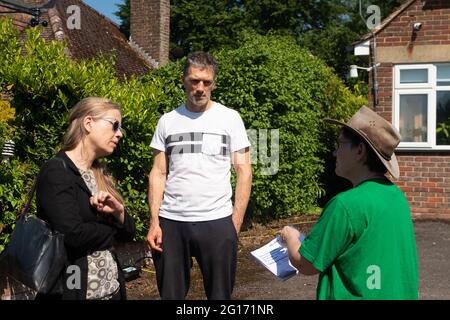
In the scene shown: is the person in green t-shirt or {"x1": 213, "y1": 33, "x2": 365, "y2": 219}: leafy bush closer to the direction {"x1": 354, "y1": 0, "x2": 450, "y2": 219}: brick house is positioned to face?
the person in green t-shirt

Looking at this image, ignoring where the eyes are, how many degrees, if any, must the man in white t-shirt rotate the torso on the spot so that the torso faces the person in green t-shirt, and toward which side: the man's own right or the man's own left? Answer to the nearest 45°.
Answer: approximately 45° to the man's own left

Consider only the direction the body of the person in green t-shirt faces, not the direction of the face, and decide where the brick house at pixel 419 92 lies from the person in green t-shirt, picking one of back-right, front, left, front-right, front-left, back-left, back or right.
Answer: front-right

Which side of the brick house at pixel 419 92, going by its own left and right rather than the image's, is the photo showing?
front

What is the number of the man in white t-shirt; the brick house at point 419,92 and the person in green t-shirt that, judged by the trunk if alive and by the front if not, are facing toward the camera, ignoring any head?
2

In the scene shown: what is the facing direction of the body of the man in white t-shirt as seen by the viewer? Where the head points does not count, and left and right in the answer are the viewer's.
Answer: facing the viewer

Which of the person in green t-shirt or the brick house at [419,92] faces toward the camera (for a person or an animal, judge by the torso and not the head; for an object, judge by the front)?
the brick house

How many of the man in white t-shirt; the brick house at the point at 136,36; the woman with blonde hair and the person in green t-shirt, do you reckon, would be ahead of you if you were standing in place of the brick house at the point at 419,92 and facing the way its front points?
3

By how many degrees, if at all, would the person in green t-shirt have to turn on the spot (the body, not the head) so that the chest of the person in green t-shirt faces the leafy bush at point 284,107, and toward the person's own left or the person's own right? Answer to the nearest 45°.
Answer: approximately 45° to the person's own right

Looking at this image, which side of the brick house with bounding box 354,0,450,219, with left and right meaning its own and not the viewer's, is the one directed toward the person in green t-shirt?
front

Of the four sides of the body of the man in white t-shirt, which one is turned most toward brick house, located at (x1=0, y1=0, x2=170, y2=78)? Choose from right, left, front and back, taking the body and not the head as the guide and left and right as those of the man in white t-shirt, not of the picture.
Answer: back

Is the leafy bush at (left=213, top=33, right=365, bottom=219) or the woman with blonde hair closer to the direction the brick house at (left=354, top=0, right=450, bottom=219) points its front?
the woman with blonde hair

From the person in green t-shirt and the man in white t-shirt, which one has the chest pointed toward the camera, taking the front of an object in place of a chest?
the man in white t-shirt

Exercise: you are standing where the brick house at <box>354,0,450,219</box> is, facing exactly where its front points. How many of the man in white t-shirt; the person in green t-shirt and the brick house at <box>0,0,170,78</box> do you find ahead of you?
2

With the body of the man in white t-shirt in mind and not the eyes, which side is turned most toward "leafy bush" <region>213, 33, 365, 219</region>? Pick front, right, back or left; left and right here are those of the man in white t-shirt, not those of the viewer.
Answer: back

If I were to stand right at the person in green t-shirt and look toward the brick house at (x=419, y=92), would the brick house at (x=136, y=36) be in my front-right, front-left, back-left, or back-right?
front-left

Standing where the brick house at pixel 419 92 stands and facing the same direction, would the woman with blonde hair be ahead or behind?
ahead

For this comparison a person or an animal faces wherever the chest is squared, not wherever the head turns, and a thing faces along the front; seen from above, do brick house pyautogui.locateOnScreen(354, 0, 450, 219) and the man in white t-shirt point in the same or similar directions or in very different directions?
same or similar directions

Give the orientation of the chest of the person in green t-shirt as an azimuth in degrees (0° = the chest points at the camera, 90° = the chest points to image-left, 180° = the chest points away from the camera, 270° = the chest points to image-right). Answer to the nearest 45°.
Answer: approximately 135°
